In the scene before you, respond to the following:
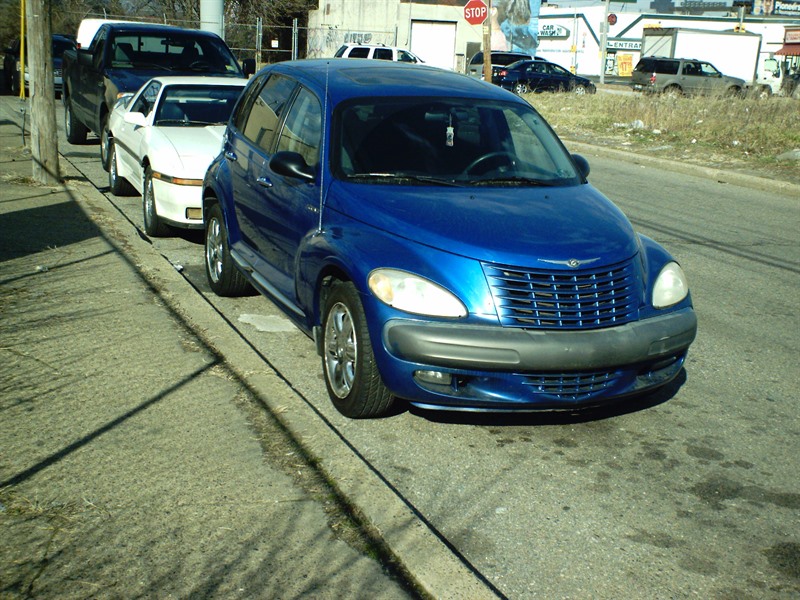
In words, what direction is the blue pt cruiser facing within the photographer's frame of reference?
facing the viewer and to the right of the viewer

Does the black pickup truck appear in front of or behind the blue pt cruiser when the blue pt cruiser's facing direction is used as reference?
behind

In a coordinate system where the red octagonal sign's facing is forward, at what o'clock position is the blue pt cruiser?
The blue pt cruiser is roughly at 12 o'clock from the red octagonal sign.

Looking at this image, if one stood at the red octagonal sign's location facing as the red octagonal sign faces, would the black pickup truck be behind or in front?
in front

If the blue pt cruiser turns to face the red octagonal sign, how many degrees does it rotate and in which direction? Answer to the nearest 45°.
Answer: approximately 135° to its left

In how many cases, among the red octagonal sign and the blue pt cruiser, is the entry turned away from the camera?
0

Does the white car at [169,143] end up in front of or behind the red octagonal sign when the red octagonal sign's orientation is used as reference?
in front

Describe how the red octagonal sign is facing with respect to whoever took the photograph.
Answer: facing the viewer

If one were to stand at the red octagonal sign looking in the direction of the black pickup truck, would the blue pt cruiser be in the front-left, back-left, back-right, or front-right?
front-left

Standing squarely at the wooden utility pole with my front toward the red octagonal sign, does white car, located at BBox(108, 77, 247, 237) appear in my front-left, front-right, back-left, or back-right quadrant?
back-right

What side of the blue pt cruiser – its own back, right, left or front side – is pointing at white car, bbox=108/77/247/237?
back

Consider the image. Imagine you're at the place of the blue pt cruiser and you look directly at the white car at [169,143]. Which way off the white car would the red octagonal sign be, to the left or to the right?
right
